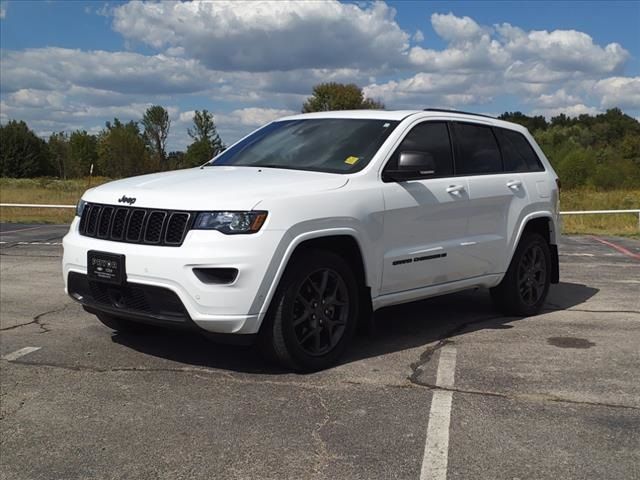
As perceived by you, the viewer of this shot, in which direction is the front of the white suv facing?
facing the viewer and to the left of the viewer
